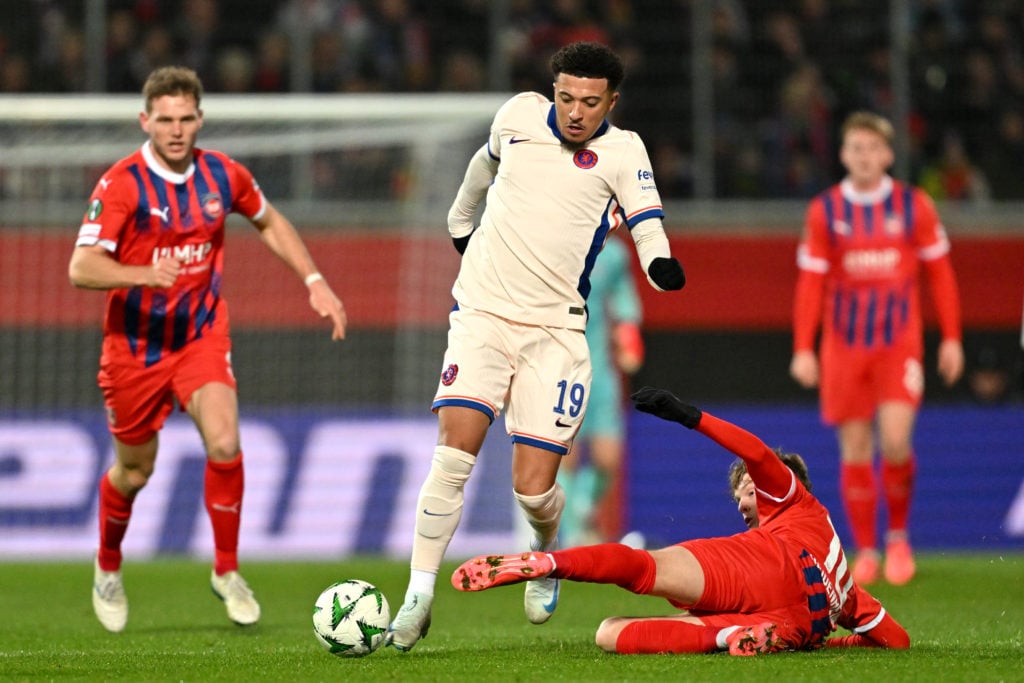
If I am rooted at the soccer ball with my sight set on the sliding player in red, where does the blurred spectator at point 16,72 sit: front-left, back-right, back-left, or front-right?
back-left

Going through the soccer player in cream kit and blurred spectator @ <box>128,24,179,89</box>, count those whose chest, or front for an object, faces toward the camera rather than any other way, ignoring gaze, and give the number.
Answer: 2

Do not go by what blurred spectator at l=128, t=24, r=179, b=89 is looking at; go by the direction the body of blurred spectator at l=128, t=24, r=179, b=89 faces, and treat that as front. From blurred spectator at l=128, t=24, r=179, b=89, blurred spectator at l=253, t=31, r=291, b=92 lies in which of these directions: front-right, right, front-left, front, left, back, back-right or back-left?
left

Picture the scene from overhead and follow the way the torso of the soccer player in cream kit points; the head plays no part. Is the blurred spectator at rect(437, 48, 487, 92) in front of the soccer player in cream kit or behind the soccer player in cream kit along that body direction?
behind

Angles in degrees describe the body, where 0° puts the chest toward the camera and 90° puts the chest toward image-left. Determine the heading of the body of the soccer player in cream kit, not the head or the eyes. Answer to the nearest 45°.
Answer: approximately 0°

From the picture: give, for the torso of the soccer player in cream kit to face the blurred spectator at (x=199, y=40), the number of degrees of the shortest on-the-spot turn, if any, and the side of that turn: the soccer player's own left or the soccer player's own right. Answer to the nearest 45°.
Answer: approximately 180°

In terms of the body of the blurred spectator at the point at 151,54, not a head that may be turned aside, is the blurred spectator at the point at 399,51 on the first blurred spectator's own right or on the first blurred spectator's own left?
on the first blurred spectator's own left

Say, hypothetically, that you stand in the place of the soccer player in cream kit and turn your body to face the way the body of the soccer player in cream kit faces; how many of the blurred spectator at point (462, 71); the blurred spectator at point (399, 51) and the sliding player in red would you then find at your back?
2

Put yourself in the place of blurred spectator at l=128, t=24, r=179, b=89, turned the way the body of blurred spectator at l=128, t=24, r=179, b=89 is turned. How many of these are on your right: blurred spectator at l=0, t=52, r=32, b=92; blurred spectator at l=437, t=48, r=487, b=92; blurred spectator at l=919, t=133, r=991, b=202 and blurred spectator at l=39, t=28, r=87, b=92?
2

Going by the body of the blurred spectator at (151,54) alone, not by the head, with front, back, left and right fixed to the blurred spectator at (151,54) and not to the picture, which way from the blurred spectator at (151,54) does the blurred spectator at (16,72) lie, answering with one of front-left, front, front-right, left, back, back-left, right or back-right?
right

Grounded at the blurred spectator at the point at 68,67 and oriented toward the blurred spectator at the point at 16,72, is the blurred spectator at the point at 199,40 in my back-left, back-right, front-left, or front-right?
back-right

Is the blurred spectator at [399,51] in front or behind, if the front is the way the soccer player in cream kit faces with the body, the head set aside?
behind

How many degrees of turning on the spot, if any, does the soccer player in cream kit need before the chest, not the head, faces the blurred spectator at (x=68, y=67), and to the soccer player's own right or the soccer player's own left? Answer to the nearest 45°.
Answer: approximately 135° to the soccer player's own right
